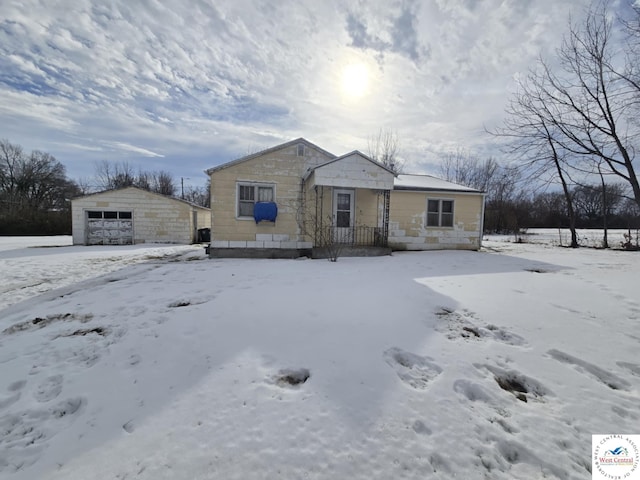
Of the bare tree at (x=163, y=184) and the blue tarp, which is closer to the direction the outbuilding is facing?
the blue tarp

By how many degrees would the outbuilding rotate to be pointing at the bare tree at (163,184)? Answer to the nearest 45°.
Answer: approximately 180°

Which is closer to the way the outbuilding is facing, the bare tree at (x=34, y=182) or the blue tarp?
the blue tarp

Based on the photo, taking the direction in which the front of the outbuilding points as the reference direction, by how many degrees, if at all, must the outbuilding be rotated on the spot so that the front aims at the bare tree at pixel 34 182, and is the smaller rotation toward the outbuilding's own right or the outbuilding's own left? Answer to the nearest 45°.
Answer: approximately 180°

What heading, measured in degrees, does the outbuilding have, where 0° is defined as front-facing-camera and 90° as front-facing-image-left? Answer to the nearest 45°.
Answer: approximately 0°

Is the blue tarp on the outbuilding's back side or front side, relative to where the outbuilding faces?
on the front side
